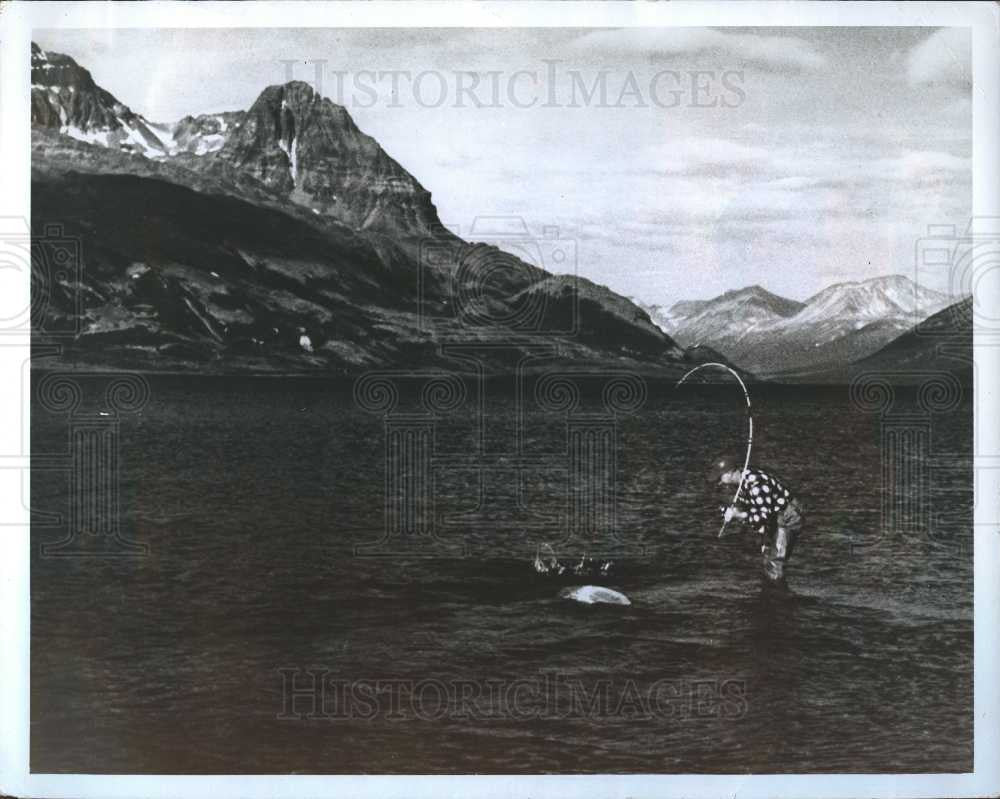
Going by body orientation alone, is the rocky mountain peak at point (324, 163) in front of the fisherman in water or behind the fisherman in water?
in front

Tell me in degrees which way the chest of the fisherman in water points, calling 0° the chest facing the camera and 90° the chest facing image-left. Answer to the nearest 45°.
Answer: approximately 90°

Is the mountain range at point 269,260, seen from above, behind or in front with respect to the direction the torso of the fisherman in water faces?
in front
